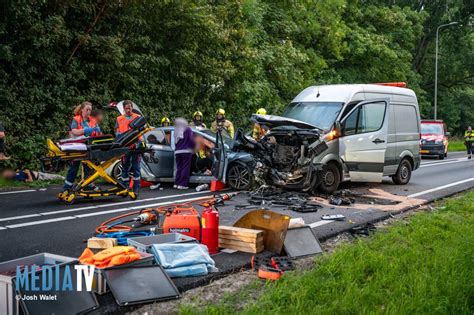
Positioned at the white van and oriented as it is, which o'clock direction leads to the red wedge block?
The red wedge block is roughly at 1 o'clock from the white van.

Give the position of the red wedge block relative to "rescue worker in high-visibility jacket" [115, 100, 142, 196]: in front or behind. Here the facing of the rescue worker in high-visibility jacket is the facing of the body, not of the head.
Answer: behind

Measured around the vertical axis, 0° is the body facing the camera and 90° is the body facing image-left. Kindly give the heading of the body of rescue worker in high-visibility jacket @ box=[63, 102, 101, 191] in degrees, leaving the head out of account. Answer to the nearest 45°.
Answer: approximately 315°

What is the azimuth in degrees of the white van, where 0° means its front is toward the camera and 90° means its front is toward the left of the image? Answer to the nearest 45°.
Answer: approximately 45°

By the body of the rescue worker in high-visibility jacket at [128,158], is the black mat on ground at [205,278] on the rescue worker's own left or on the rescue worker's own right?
on the rescue worker's own left

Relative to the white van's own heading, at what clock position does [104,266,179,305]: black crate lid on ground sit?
The black crate lid on ground is roughly at 11 o'clock from the white van.

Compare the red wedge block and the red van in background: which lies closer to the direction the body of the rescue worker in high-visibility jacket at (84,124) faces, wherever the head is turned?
the red wedge block

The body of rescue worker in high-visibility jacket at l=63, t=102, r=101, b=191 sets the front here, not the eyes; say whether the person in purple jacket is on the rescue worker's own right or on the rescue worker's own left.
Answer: on the rescue worker's own left
